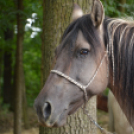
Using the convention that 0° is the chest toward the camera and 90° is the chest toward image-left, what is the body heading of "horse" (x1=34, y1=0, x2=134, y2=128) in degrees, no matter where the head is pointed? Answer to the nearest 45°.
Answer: approximately 90°

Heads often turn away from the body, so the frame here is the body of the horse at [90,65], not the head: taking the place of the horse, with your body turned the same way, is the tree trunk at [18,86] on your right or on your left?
on your right

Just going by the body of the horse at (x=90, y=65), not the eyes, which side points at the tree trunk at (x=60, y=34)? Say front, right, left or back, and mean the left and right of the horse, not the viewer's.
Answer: right
